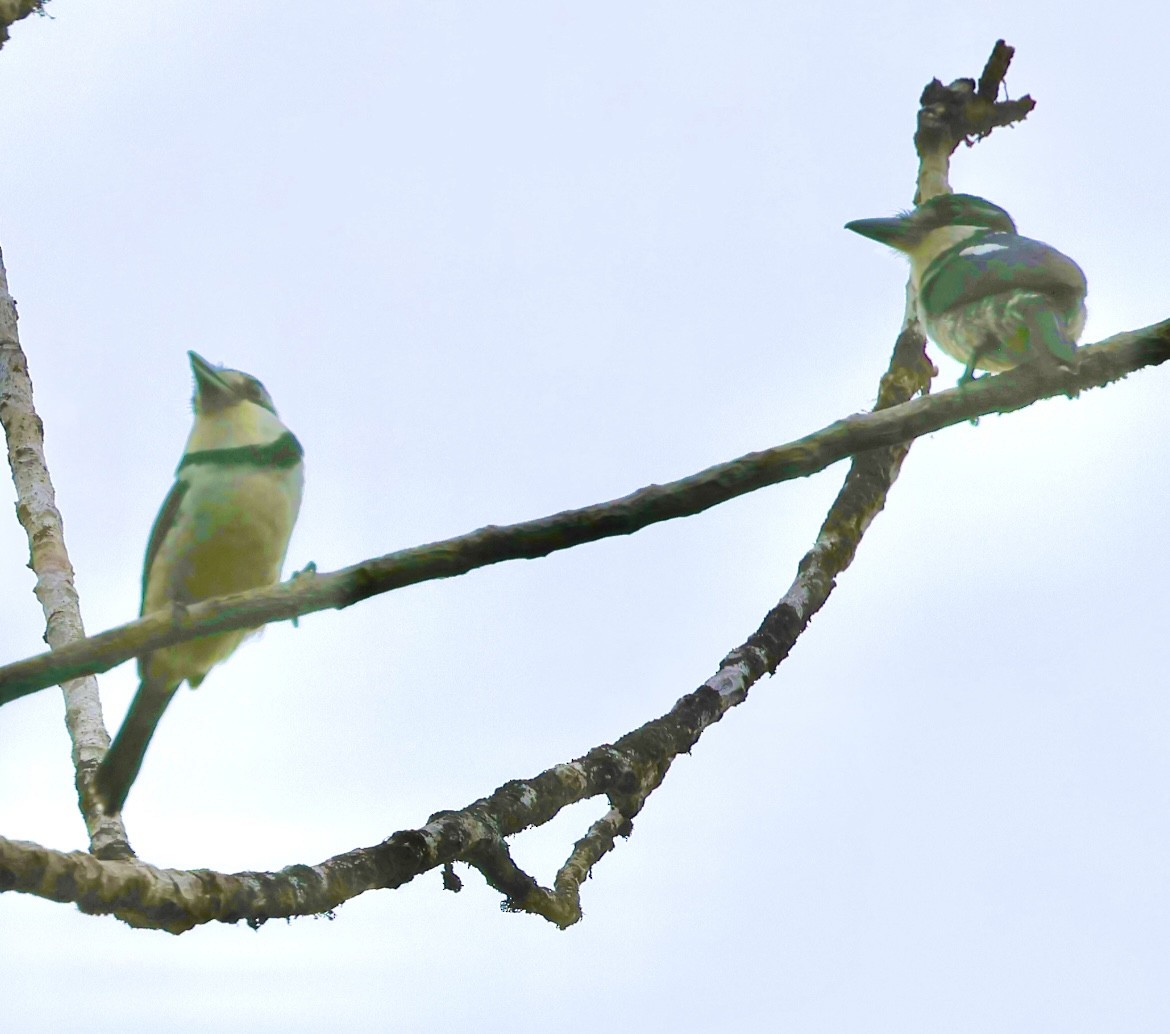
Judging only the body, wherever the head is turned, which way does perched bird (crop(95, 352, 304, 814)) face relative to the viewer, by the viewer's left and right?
facing the viewer and to the right of the viewer
